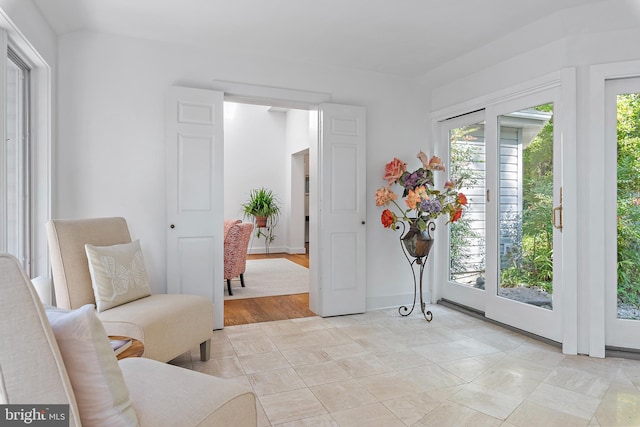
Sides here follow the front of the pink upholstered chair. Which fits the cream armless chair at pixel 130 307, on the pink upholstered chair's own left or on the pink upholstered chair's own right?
on the pink upholstered chair's own left

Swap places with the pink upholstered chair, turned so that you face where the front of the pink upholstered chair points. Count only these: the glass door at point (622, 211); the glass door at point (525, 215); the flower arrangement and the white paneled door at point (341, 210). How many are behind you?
4

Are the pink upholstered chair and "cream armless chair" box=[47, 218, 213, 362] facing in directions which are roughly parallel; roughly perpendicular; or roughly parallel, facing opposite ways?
roughly parallel, facing opposite ways

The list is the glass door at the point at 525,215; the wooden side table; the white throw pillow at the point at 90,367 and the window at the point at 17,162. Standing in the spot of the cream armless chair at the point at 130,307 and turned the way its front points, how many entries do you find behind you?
1

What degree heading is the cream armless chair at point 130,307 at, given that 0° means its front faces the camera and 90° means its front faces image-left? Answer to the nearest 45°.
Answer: approximately 315°

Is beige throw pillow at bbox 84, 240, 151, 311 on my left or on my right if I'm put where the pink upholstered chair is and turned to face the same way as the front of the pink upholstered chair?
on my left

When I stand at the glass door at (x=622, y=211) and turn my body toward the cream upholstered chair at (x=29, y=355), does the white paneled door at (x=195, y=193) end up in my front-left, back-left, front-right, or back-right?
front-right

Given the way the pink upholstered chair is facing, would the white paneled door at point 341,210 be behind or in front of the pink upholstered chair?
behind

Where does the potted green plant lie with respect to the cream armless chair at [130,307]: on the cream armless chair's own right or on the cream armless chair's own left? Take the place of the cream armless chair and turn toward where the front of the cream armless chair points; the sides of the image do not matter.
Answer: on the cream armless chair's own left

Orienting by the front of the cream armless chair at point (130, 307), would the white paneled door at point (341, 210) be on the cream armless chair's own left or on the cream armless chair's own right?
on the cream armless chair's own left

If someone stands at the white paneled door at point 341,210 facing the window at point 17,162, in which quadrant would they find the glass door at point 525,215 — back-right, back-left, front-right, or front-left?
back-left

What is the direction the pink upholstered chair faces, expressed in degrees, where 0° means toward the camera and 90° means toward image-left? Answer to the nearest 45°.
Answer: approximately 135°

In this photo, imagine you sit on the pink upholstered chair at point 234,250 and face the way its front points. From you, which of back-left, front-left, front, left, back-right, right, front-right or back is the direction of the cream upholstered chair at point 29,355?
back-left

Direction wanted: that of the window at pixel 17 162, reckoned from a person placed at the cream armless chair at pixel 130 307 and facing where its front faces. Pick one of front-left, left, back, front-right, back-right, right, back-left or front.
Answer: back
